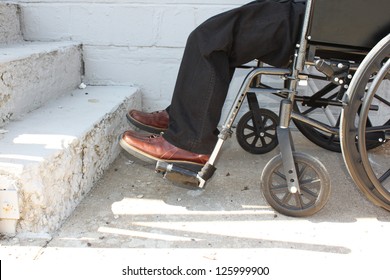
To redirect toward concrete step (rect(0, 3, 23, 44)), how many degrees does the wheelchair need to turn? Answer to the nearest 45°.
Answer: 0° — it already faces it

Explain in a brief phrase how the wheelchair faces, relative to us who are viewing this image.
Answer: facing to the left of the viewer

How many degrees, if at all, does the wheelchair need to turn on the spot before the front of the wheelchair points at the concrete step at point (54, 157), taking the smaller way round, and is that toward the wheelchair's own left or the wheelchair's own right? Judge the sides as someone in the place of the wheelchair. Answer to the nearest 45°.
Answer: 0° — it already faces it
